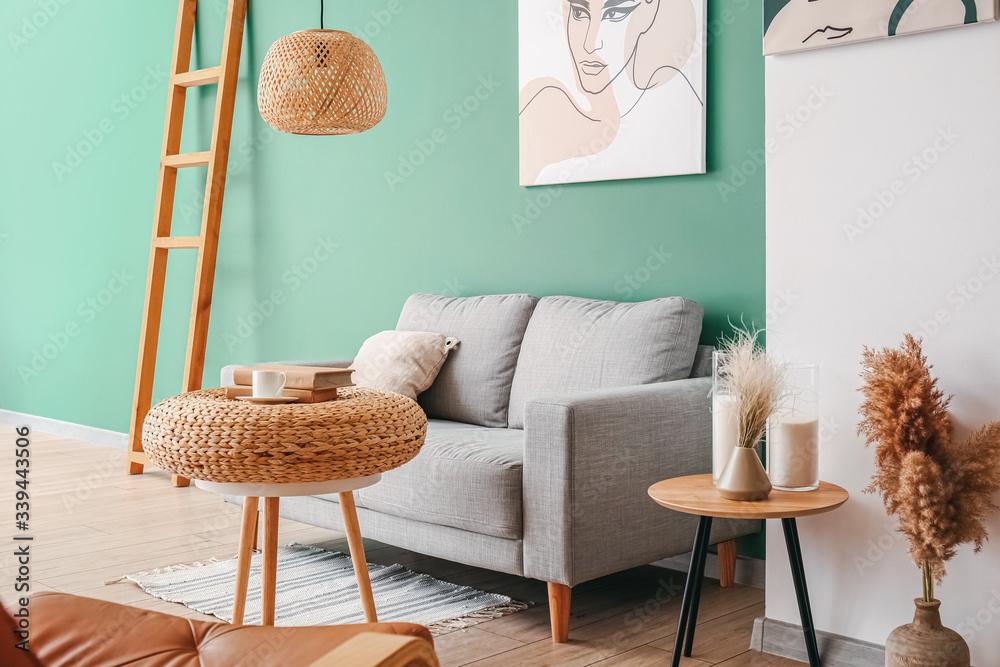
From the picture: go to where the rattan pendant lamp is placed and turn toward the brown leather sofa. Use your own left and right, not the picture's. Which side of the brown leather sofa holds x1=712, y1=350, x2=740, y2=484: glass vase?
left

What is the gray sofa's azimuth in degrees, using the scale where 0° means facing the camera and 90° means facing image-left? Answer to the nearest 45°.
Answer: approximately 45°

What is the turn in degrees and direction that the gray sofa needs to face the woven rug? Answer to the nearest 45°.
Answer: approximately 45° to its right

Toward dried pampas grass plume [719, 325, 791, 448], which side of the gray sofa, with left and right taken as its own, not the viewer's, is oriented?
left

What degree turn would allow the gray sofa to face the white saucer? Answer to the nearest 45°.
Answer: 0° — it already faces it

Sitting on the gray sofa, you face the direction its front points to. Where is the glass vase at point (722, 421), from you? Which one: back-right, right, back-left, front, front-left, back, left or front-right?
left

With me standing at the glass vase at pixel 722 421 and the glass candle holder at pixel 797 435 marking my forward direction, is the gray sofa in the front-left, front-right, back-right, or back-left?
back-left

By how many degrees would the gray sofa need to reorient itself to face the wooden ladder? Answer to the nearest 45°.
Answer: approximately 90° to its right

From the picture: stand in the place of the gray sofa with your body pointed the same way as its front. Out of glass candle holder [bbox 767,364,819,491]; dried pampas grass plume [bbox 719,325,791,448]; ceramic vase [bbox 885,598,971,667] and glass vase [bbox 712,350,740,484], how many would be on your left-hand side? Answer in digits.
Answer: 4

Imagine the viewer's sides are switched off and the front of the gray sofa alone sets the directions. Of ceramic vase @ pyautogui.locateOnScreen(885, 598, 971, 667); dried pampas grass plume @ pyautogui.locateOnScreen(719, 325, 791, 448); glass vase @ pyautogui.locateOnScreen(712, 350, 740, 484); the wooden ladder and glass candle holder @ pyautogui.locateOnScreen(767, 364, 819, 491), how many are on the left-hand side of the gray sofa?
4
